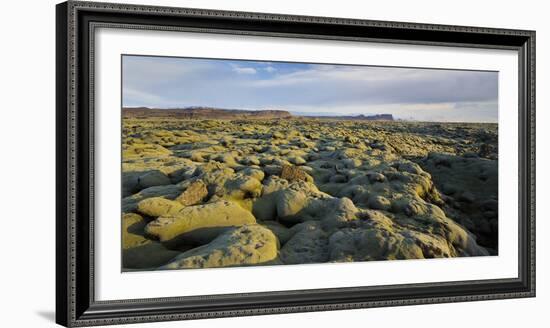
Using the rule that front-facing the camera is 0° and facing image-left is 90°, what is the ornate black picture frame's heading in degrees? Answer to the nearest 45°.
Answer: approximately 315°
